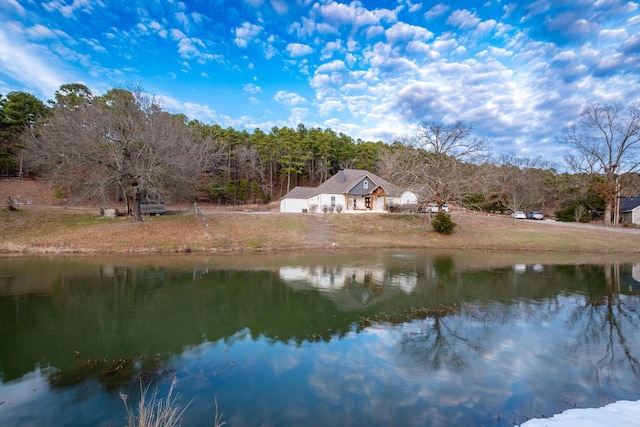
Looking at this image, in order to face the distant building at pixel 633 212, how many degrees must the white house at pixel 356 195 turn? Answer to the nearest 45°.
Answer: approximately 90° to its left

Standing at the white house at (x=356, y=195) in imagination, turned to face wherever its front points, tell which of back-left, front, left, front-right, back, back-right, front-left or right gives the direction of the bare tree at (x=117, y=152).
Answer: front-right

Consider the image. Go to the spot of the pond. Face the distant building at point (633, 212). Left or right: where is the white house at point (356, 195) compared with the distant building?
left

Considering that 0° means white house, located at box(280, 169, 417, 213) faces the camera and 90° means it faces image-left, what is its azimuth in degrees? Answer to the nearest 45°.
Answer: approximately 0°

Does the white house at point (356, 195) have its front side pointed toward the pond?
yes

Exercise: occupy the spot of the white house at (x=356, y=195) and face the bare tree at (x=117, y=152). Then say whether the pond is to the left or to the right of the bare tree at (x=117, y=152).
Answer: left

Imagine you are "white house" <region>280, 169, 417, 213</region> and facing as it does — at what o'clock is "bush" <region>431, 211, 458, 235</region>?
The bush is roughly at 11 o'clock from the white house.

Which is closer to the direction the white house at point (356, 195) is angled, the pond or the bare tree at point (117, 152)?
the pond
